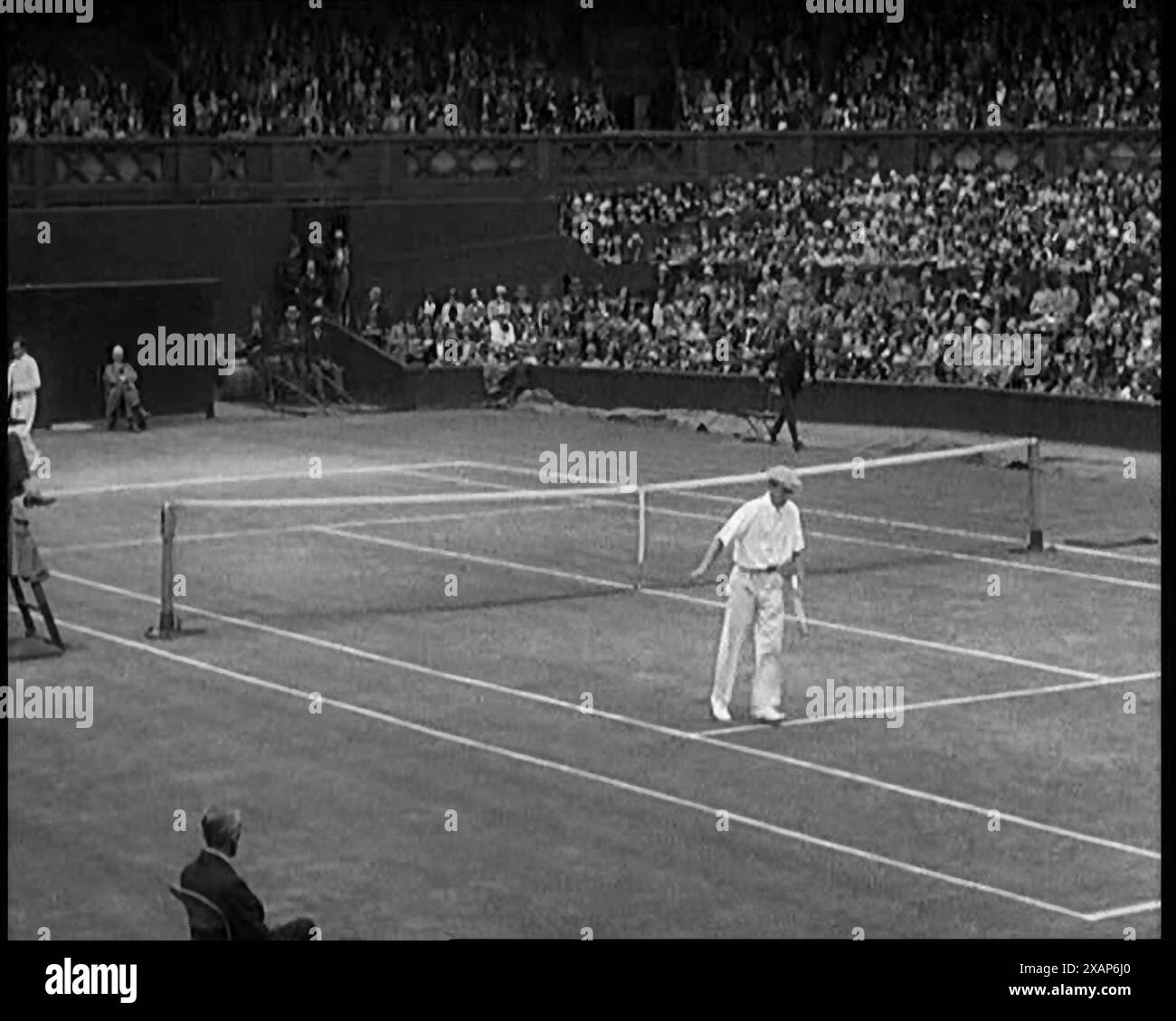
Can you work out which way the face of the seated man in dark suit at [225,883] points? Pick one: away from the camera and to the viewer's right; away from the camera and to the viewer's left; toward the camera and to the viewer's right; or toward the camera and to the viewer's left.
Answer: away from the camera and to the viewer's right

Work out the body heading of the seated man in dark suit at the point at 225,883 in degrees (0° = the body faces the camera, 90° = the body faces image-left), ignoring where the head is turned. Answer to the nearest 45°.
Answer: approximately 225°

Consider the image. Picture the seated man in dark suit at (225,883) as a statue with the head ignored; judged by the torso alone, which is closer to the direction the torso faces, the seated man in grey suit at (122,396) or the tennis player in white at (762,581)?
the tennis player in white

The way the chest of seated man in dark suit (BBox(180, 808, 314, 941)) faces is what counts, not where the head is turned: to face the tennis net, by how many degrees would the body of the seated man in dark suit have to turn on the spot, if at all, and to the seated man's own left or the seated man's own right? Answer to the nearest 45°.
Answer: approximately 45° to the seated man's own left

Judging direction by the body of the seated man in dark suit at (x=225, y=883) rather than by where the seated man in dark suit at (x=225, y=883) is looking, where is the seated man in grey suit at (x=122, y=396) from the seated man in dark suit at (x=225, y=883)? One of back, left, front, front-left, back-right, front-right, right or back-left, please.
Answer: front-left

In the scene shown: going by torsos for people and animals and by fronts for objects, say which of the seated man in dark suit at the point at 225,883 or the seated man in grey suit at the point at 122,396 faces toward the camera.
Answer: the seated man in grey suit at the point at 122,396

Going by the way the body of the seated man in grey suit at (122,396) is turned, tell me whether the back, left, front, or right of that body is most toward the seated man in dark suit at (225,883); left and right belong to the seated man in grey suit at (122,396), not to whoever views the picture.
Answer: front

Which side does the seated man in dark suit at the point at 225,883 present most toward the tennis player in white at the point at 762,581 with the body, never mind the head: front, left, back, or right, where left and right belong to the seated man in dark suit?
front

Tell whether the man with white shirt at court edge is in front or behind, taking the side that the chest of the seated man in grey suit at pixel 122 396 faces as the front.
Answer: in front

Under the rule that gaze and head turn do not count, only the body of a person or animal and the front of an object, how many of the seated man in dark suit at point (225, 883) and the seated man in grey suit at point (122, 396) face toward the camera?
1

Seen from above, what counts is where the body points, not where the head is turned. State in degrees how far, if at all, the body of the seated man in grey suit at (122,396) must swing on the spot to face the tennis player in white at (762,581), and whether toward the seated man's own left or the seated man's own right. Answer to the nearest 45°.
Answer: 0° — they already face them

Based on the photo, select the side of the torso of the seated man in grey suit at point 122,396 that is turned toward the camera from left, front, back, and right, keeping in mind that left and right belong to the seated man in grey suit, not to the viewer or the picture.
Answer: front
